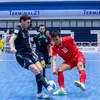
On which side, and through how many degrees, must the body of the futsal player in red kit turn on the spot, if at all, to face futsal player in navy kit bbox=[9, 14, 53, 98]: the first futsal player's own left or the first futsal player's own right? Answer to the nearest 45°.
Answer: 0° — they already face them

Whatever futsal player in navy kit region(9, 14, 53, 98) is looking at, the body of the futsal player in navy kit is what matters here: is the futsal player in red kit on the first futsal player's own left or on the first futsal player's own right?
on the first futsal player's own left

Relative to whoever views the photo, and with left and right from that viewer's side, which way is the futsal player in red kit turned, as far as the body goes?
facing the viewer and to the left of the viewer

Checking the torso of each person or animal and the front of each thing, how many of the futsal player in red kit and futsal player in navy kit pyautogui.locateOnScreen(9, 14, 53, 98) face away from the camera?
0
